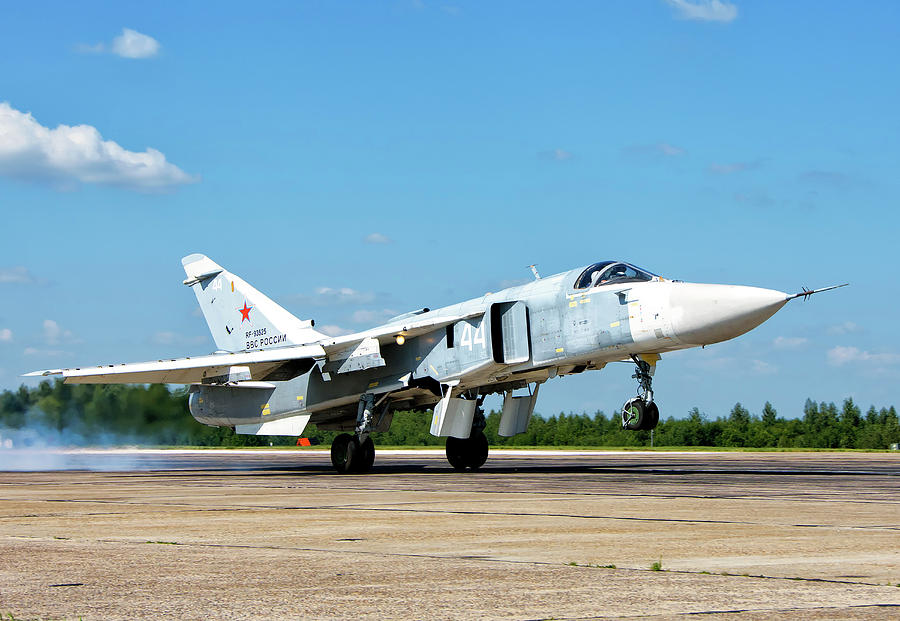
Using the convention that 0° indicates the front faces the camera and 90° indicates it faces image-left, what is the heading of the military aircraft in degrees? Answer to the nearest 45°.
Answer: approximately 315°
